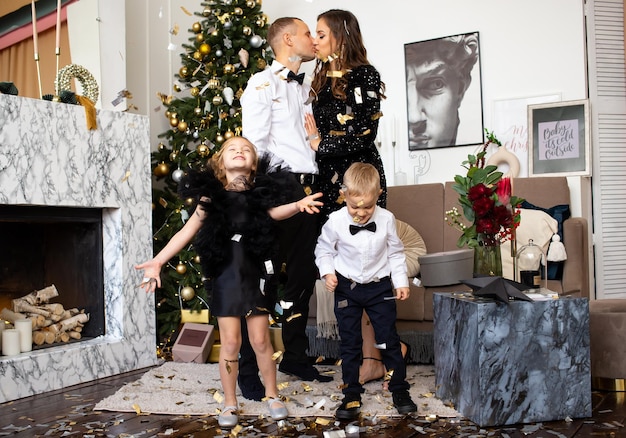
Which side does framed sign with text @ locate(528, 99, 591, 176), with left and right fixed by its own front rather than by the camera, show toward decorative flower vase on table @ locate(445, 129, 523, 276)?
front

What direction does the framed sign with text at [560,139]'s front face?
toward the camera

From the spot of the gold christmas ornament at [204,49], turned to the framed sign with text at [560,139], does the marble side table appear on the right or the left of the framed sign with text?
right

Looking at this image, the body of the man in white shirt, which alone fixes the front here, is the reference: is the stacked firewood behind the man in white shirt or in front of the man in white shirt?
behind

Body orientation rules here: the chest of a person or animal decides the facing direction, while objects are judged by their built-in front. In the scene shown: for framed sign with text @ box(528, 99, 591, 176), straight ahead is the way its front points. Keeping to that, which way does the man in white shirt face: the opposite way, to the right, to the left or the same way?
to the left

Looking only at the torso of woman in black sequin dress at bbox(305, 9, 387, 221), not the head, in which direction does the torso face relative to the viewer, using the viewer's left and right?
facing the viewer and to the left of the viewer

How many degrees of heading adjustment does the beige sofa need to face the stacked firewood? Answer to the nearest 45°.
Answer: approximately 90° to its right

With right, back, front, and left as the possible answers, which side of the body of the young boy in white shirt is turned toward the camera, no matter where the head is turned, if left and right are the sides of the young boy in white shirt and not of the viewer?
front

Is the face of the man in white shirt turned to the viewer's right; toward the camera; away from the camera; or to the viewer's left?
to the viewer's right

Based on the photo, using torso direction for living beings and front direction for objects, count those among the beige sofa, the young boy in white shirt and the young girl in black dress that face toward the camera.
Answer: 3

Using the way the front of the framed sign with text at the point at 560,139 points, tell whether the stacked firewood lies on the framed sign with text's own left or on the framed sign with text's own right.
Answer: on the framed sign with text's own right
